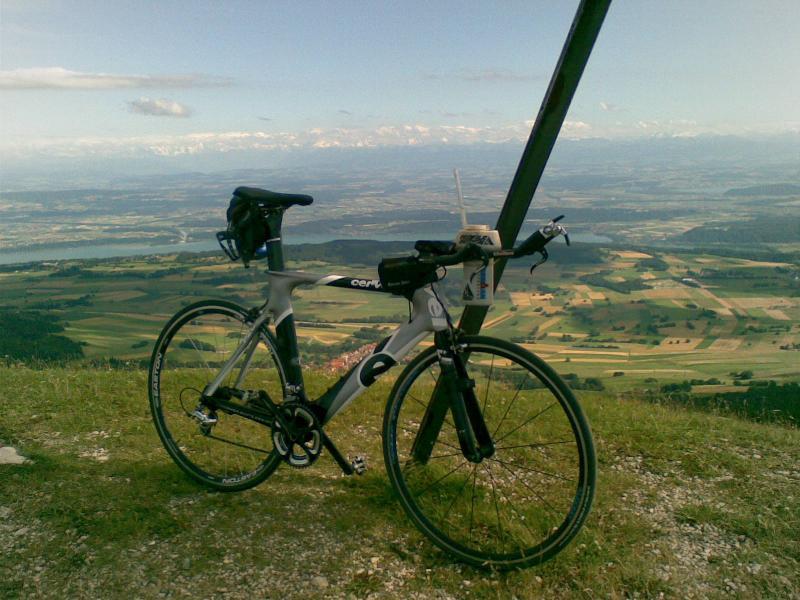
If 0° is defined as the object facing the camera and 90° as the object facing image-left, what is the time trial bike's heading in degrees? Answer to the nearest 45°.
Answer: approximately 315°
